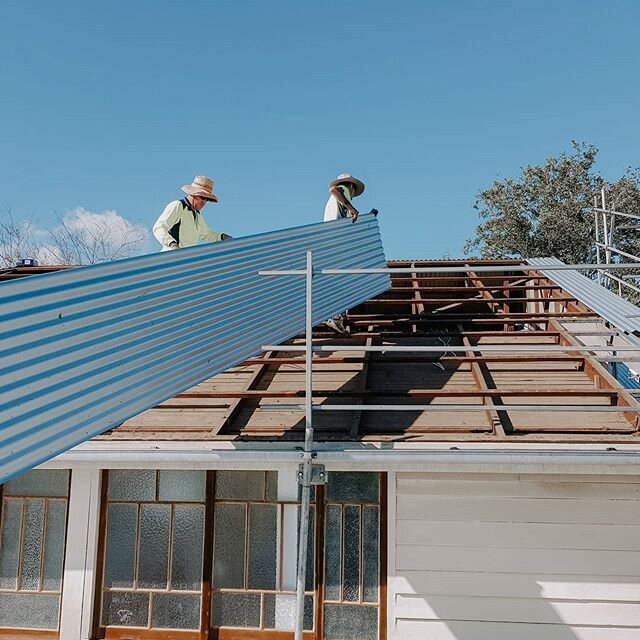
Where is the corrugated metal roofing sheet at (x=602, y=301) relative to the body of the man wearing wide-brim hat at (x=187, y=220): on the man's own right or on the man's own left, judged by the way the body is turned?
on the man's own left

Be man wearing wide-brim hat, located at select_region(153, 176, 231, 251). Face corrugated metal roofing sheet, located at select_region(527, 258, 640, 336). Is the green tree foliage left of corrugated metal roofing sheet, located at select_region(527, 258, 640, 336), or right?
left

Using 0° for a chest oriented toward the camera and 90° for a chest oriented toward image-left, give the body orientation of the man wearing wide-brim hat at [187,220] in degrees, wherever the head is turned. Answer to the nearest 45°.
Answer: approximately 315°

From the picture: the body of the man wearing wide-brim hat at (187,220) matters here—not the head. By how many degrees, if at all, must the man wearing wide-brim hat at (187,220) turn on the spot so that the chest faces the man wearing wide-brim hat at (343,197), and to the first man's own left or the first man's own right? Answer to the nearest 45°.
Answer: approximately 90° to the first man's own left
